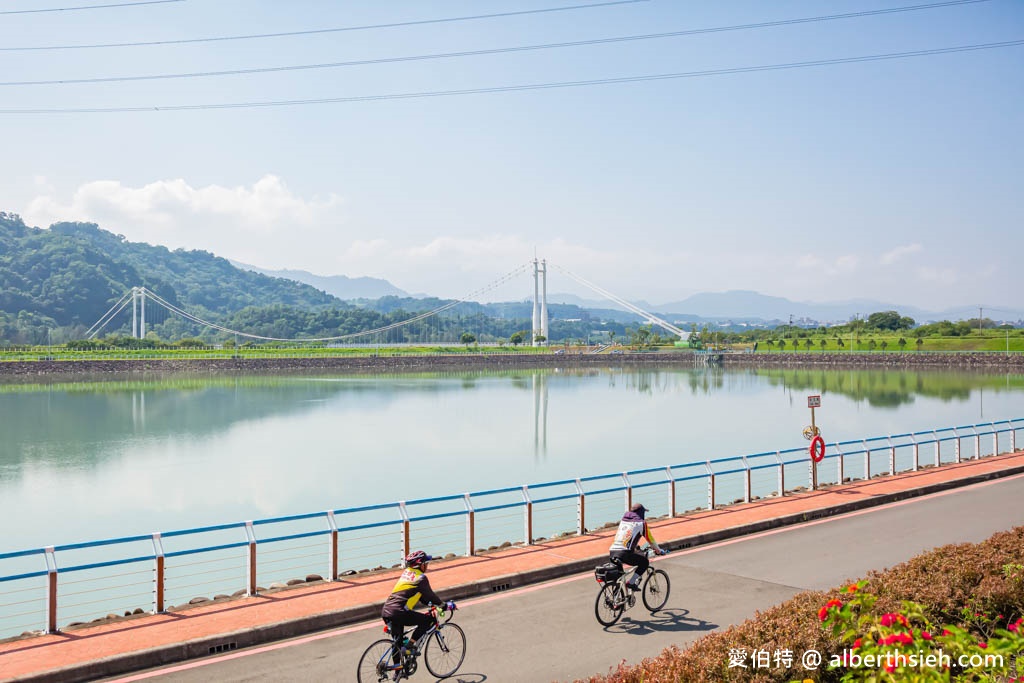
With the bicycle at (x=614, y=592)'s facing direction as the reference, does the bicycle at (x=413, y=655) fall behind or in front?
behind

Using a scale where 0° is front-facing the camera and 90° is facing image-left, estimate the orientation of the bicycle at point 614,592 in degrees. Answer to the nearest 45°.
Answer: approximately 225°

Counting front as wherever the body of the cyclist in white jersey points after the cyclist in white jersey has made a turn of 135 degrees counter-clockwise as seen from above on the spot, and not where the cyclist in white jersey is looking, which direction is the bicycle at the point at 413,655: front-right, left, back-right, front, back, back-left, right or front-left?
front-left

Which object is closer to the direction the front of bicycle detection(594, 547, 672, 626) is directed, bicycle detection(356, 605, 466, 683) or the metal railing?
the metal railing

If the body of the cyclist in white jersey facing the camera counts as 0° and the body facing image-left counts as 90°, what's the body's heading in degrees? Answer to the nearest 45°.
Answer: approximately 225°

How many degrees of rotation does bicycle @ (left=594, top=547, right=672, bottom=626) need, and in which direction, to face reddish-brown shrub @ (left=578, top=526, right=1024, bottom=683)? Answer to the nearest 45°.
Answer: approximately 90° to its right
